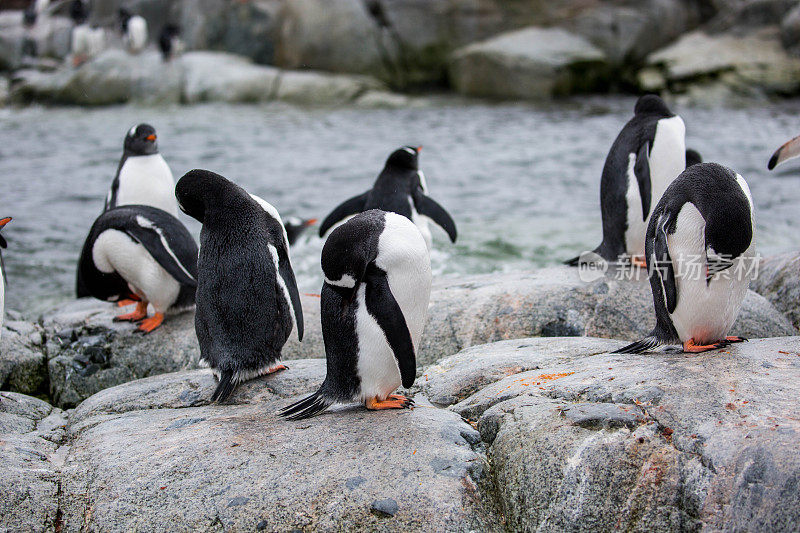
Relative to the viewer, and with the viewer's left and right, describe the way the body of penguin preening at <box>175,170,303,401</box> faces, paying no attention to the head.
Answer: facing away from the viewer and to the right of the viewer

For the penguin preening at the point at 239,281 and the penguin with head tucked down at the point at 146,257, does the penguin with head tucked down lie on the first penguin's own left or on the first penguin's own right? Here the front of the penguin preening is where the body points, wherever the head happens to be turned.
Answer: on the first penguin's own left

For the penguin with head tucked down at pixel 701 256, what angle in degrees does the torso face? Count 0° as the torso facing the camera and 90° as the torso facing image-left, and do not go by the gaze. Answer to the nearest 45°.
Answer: approximately 315°

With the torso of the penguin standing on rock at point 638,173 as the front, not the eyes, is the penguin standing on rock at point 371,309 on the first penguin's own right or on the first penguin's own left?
on the first penguin's own right

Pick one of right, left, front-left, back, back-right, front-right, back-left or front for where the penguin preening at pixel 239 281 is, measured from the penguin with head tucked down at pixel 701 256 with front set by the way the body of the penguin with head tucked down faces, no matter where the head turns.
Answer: back-right
